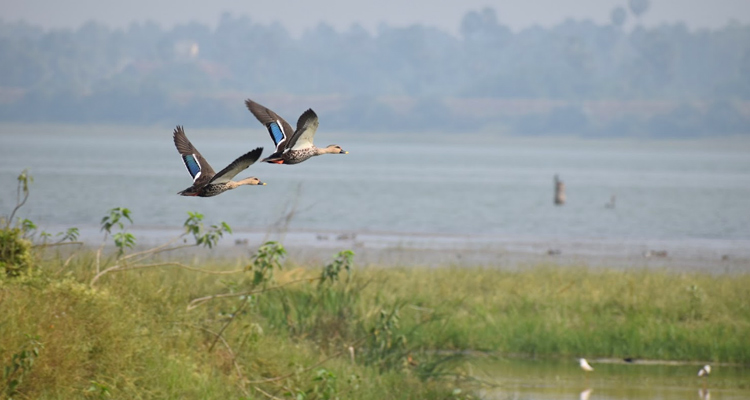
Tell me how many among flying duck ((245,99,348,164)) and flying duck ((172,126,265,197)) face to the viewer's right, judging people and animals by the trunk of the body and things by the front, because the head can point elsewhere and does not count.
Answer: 2

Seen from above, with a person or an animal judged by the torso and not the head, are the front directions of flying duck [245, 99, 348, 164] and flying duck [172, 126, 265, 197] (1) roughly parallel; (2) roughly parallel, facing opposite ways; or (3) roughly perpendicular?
roughly parallel

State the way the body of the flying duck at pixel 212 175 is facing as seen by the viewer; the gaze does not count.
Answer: to the viewer's right

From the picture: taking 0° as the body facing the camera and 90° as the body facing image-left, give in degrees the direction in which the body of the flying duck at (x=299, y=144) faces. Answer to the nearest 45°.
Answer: approximately 270°
